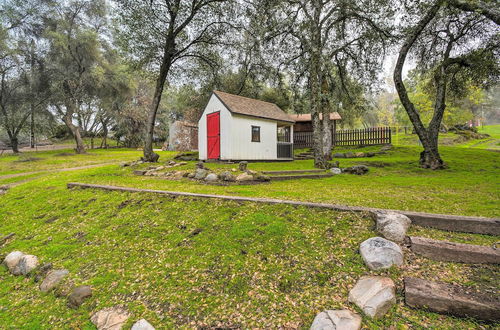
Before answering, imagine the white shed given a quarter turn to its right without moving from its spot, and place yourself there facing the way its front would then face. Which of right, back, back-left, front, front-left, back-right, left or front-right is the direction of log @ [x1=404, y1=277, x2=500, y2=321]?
back-left

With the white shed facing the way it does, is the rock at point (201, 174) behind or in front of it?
in front

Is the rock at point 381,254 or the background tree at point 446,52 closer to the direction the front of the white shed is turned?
the rock

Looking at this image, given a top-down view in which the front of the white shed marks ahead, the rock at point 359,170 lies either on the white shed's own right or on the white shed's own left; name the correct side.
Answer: on the white shed's own left

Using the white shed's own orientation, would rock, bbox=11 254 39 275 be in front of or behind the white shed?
in front

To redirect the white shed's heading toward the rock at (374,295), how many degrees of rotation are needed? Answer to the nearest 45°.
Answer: approximately 45° to its left

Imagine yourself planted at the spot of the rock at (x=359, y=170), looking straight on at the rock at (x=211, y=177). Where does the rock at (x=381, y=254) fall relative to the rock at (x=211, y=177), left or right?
left

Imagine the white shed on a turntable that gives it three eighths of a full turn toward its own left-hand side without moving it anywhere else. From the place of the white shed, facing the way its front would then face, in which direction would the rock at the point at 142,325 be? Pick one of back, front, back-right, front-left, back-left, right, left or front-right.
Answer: right

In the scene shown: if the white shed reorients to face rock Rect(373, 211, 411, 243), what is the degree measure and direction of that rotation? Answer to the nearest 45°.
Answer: approximately 45° to its left

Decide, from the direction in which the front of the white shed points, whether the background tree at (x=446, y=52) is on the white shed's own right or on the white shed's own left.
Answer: on the white shed's own left

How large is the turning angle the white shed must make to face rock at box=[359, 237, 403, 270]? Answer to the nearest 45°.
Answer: approximately 45° to its left

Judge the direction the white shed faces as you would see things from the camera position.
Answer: facing the viewer and to the left of the viewer

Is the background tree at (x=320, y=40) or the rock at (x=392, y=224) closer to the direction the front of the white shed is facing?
the rock
